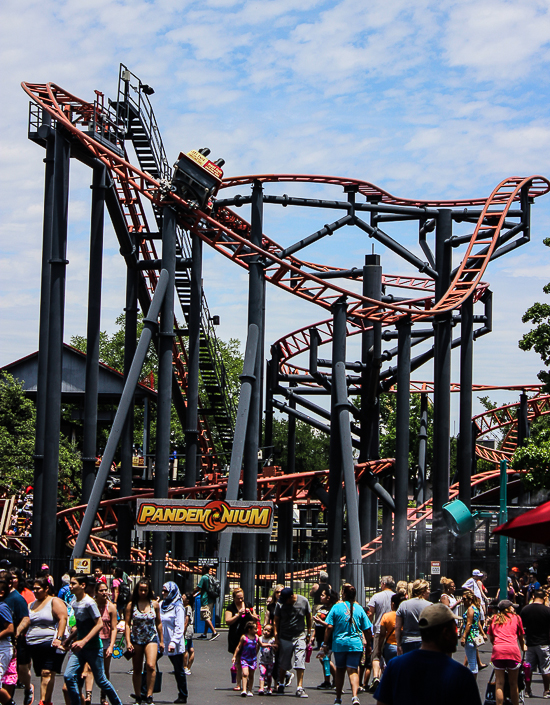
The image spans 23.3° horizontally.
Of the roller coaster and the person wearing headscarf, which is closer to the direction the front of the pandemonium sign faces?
the person wearing headscarf

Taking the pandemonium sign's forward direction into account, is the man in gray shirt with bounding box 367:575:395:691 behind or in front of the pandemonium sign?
in front

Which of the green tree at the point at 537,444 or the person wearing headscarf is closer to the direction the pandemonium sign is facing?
the person wearing headscarf

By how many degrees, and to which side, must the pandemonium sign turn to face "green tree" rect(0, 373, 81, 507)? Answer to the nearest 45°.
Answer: approximately 180°

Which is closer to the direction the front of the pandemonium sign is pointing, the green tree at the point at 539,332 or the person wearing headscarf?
the person wearing headscarf

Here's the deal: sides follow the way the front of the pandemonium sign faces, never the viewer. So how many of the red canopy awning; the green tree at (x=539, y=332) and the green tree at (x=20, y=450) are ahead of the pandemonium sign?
1

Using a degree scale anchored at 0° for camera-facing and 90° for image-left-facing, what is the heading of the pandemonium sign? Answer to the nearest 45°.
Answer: approximately 0°

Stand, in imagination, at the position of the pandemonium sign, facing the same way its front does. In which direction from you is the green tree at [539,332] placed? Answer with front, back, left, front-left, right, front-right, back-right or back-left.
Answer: back-left

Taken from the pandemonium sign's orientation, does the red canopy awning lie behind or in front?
in front

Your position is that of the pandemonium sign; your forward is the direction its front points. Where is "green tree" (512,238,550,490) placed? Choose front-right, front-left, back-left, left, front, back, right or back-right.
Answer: back-left

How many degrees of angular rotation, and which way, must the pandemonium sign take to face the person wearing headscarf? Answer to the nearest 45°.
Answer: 0° — it already faces them
